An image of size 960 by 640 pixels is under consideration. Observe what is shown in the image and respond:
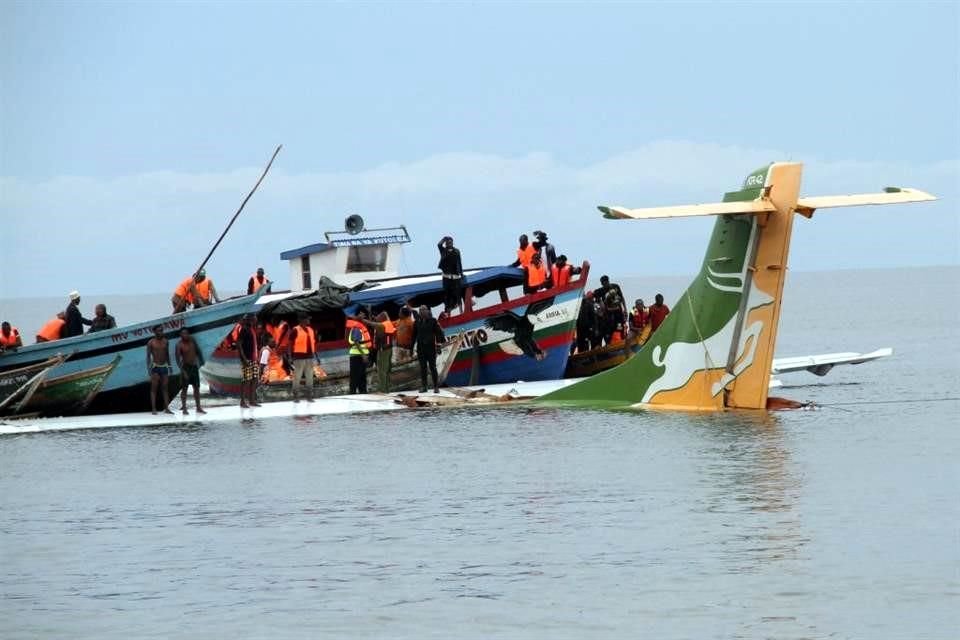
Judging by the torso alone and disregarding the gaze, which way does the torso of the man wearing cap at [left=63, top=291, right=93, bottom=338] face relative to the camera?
to the viewer's right

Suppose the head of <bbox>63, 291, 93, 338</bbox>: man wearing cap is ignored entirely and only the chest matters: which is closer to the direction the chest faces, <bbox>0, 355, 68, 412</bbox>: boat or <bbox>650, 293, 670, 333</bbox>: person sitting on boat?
the person sitting on boat

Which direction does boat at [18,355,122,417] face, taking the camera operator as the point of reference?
facing to the right of the viewer

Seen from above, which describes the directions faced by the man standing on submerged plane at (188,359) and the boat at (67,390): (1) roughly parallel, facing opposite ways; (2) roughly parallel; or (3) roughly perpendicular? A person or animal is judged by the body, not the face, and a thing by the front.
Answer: roughly perpendicular

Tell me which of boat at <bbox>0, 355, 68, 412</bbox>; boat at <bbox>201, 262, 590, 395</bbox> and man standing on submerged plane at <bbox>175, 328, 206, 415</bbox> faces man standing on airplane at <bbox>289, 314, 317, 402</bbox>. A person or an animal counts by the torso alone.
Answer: boat at <bbox>0, 355, 68, 412</bbox>

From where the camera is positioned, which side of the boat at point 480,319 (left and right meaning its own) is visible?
right
